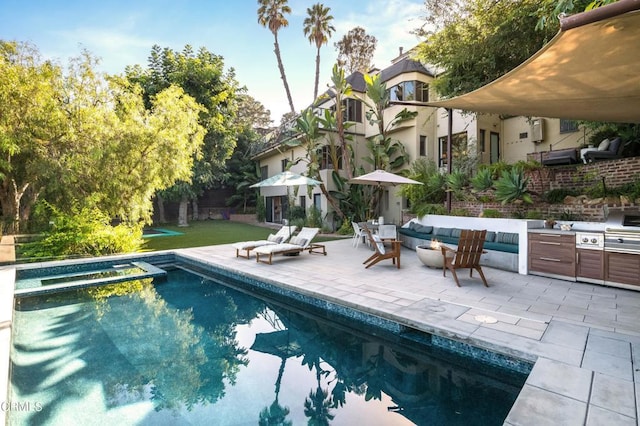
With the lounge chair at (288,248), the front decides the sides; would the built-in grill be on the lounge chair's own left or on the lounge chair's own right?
on the lounge chair's own left

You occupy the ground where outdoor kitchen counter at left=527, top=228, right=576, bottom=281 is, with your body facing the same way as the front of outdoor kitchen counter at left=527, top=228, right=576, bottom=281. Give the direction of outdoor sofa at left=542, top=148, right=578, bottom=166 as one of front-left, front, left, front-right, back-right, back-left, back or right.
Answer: back-right

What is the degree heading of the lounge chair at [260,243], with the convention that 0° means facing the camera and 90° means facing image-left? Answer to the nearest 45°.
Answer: approximately 45°

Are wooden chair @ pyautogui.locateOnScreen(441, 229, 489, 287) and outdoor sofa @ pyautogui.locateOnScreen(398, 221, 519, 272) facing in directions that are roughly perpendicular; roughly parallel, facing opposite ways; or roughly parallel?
roughly perpendicular

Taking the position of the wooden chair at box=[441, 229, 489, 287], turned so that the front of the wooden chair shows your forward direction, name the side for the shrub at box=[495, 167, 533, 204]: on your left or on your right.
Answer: on your right

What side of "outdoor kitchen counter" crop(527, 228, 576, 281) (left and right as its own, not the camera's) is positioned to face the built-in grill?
left

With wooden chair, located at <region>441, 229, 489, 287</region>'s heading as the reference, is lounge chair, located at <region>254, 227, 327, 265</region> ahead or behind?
ahead

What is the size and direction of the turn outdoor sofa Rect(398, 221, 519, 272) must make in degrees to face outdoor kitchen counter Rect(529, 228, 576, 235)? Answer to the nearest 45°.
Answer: approximately 90° to its left

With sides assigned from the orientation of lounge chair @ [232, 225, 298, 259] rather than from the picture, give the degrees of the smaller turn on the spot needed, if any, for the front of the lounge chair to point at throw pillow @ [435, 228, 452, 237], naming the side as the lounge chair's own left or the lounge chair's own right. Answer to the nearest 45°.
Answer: approximately 135° to the lounge chair's own left
